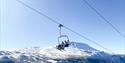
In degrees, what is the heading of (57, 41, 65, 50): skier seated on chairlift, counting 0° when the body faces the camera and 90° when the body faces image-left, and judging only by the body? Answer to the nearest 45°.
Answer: approximately 45°
